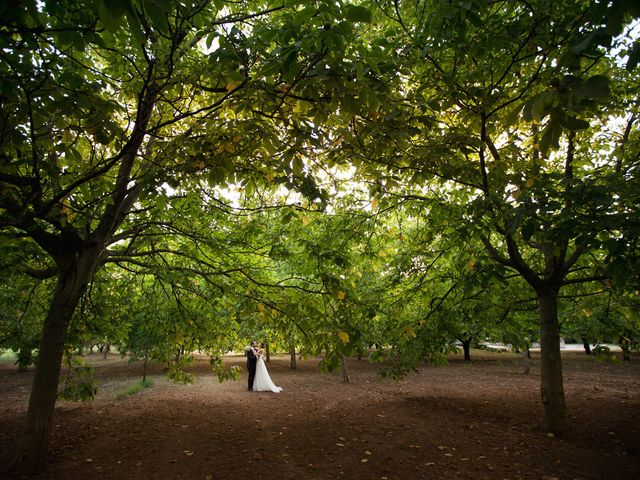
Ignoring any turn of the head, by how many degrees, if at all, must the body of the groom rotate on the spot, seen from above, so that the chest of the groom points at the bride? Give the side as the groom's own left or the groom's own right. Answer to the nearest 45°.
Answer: approximately 45° to the groom's own right

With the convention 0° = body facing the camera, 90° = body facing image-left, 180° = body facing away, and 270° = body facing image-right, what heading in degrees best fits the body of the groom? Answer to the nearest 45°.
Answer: approximately 270°
